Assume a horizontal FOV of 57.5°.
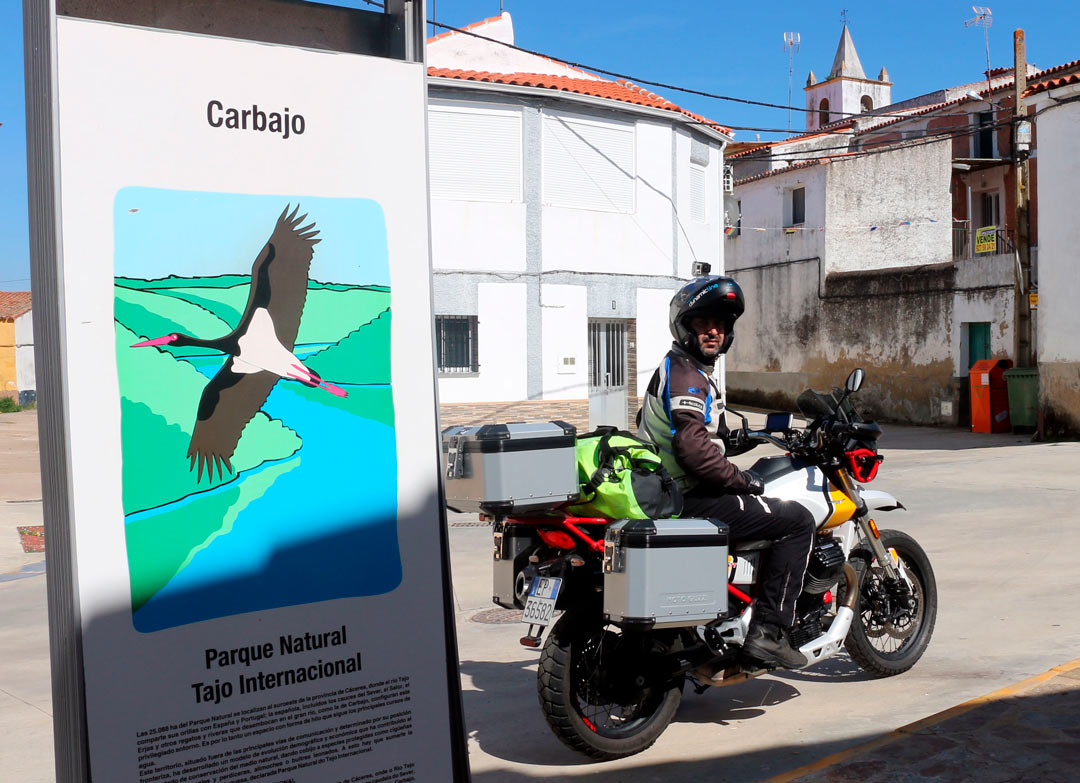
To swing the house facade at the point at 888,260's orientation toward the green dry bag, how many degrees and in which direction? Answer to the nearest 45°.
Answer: approximately 45° to its left

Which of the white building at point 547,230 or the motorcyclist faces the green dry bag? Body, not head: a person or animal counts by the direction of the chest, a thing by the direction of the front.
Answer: the white building

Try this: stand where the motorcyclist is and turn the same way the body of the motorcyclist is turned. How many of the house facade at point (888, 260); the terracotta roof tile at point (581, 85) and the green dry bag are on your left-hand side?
2

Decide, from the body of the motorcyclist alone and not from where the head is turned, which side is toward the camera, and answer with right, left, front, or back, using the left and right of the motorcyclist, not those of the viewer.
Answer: right

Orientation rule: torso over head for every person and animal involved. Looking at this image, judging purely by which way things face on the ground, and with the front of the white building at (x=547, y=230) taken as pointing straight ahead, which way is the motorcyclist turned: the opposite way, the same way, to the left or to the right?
to the left

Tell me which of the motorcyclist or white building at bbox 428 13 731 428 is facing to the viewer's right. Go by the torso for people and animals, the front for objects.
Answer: the motorcyclist

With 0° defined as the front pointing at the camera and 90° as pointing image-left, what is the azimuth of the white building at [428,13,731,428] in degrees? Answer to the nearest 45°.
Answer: approximately 0°

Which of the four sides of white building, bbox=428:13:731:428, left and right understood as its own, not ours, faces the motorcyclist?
front

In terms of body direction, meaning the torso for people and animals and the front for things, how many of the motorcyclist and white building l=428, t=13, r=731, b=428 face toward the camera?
1

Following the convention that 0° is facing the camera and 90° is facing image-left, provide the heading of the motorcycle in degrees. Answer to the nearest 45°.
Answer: approximately 225°

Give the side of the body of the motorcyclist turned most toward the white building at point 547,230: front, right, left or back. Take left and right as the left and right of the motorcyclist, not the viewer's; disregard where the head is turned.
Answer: left

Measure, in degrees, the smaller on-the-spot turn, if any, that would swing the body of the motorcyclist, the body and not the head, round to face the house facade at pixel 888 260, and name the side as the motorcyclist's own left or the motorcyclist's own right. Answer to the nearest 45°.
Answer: approximately 90° to the motorcyclist's own left

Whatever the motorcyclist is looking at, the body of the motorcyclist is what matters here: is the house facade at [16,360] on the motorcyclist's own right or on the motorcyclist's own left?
on the motorcyclist's own left

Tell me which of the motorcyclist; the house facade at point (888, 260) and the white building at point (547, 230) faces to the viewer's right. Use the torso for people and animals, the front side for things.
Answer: the motorcyclist

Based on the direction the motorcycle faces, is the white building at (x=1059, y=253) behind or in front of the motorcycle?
in front
